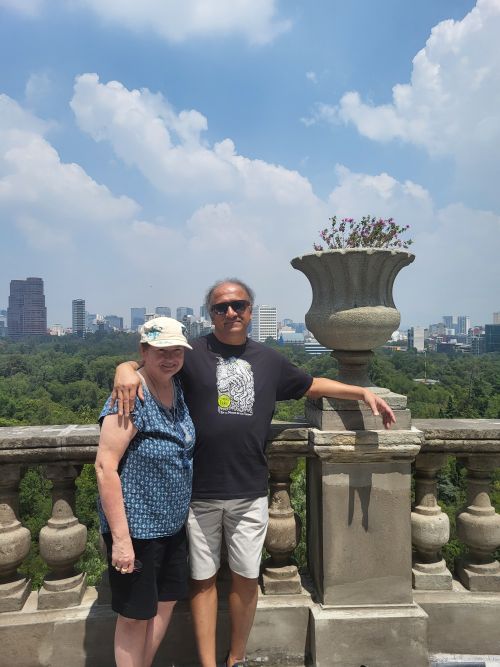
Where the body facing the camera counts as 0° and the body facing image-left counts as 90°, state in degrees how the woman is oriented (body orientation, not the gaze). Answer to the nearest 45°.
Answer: approximately 315°

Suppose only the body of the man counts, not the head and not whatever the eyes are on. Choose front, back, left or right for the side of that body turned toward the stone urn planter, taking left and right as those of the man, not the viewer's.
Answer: left

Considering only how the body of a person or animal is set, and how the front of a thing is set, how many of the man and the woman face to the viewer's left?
0

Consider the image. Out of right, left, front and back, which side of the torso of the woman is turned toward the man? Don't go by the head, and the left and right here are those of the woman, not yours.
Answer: left

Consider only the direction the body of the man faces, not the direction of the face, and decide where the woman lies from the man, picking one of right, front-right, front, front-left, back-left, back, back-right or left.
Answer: front-right

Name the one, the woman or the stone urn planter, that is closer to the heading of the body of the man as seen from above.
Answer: the woman

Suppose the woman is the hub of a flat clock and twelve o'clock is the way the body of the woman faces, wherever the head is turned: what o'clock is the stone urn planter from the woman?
The stone urn planter is roughly at 10 o'clock from the woman.
